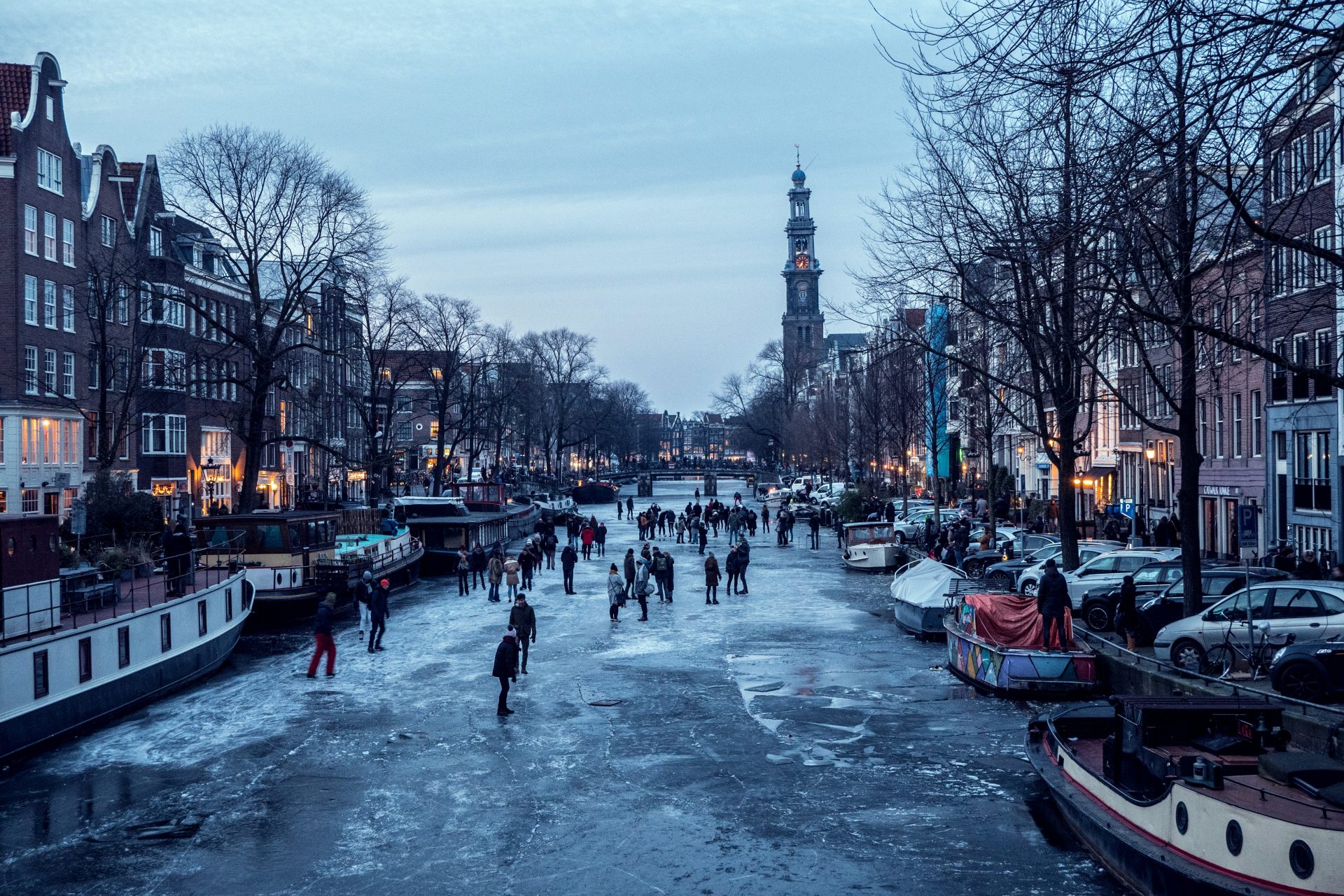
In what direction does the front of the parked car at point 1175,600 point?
to the viewer's left

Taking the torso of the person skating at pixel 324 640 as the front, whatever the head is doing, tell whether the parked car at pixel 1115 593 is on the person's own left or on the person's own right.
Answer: on the person's own right

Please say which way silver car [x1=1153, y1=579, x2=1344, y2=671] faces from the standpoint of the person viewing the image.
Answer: facing to the left of the viewer

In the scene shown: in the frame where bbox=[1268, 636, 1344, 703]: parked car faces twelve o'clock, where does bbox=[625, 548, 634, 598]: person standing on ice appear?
The person standing on ice is roughly at 1 o'clock from the parked car.

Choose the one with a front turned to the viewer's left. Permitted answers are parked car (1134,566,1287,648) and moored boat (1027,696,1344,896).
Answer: the parked car

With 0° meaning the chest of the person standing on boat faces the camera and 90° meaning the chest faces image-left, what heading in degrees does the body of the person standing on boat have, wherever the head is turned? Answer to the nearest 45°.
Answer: approximately 180°

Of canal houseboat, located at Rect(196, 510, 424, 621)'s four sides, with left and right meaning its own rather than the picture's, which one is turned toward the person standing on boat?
right

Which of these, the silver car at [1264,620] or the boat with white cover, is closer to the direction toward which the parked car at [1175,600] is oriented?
the boat with white cover

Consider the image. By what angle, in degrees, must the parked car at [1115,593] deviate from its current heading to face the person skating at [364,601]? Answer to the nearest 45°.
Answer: approximately 45° to its right

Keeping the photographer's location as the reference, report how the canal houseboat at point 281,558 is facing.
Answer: facing away from the viewer and to the right of the viewer
